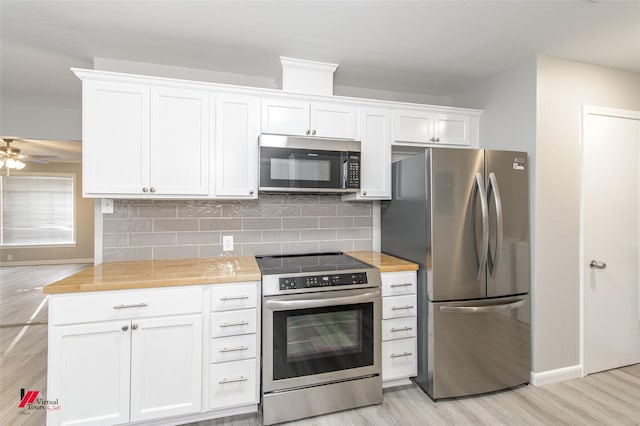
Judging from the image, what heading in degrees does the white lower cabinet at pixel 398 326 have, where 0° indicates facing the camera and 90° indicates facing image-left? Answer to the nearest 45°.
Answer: approximately 315°

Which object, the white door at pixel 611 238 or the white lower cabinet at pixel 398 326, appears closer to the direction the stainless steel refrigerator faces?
the white door

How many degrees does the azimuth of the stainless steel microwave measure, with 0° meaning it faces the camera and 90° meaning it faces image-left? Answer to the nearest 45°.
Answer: approximately 0°

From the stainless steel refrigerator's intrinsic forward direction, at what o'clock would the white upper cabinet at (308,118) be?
The white upper cabinet is roughly at 4 o'clock from the stainless steel refrigerator.

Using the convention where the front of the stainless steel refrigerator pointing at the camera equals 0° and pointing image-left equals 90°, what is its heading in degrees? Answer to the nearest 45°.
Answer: approximately 315°

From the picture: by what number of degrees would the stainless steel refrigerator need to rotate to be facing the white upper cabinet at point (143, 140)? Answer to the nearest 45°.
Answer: approximately 90° to its right
